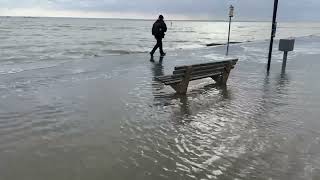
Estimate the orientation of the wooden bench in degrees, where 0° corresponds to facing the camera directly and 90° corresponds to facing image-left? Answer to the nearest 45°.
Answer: approximately 135°
